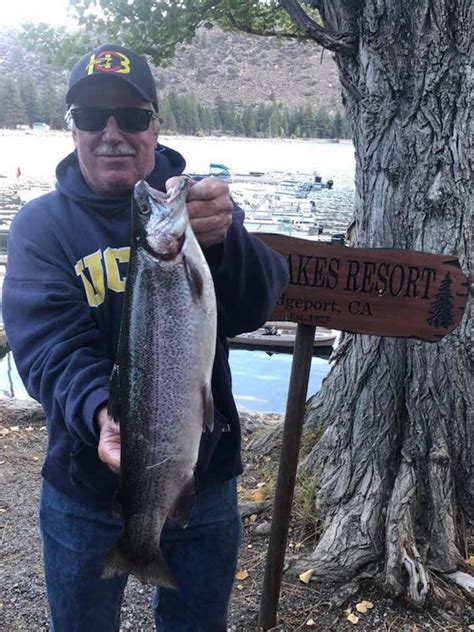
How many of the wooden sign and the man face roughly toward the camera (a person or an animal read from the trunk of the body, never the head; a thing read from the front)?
2

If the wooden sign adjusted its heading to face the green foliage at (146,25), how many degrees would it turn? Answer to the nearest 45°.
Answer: approximately 135° to its right

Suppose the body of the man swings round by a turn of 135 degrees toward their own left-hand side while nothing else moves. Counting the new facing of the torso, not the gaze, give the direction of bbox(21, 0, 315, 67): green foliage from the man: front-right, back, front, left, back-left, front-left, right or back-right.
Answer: front-left

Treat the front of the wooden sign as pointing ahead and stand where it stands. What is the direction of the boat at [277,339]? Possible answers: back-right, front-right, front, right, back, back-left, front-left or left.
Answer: back

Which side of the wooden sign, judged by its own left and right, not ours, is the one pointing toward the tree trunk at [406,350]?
back
